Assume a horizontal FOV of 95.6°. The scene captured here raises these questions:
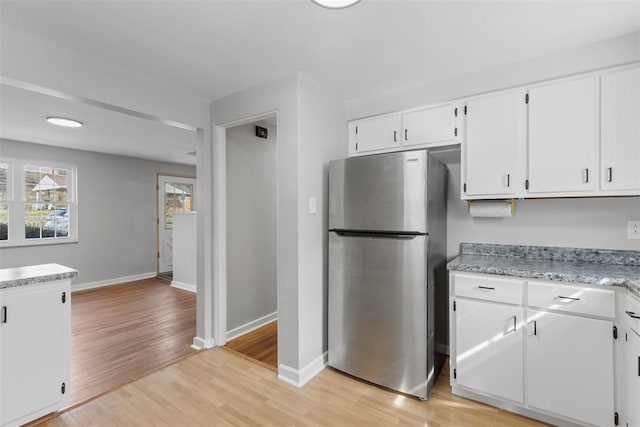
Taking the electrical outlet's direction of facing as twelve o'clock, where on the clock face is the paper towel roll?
The paper towel roll is roughly at 2 o'clock from the electrical outlet.

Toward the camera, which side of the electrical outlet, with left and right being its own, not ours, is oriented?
front

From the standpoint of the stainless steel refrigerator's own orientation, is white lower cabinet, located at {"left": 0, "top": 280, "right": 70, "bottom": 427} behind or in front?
in front

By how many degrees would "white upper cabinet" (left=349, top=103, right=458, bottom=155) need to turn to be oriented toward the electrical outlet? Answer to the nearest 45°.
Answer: approximately 135° to its left

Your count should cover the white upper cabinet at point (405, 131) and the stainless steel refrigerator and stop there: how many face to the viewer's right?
0

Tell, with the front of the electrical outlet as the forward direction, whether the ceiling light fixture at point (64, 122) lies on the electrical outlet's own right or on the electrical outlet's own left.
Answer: on the electrical outlet's own right

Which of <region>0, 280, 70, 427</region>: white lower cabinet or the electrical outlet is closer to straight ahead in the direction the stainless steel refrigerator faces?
the white lower cabinet

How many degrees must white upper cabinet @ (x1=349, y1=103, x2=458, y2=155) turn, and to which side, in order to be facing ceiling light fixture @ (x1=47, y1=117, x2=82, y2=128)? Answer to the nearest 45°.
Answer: approximately 45° to its right

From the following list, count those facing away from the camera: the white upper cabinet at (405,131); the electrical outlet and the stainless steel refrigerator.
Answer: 0

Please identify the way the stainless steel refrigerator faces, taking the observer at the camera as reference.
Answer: facing the viewer and to the left of the viewer
